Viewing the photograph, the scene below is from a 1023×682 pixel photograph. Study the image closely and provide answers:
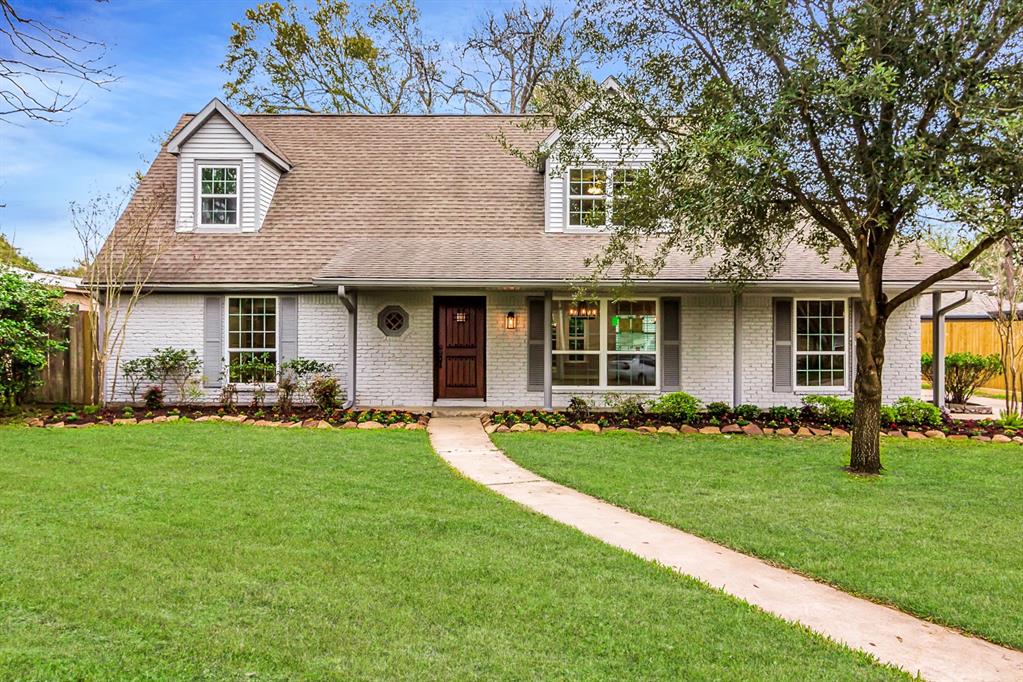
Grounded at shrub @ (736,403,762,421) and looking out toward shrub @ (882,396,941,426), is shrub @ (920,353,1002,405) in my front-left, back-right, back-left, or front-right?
front-left

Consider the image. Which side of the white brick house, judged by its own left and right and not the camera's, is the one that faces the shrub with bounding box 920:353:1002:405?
left

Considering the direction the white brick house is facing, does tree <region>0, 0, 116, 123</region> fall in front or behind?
in front

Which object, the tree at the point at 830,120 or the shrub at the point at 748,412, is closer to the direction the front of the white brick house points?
the tree

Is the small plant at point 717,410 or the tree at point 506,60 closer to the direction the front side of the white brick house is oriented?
the small plant

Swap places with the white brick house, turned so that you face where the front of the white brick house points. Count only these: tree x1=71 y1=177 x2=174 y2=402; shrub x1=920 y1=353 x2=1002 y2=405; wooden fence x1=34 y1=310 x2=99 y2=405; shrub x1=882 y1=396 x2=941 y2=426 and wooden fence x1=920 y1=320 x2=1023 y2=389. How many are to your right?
2

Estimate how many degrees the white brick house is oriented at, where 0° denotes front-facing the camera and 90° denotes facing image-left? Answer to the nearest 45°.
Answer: approximately 0°

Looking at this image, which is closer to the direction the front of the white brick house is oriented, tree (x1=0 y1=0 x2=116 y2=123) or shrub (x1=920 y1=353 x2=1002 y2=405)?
the tree
